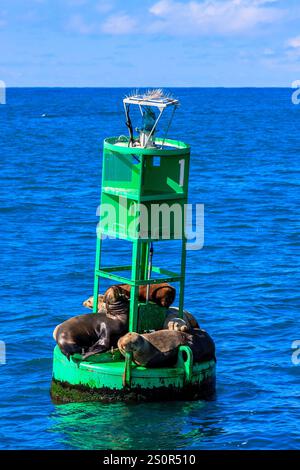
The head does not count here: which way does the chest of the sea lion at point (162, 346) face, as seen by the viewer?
to the viewer's left

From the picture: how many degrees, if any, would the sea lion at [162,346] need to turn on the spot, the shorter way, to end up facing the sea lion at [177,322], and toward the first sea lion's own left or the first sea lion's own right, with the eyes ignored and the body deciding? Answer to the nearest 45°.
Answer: approximately 90° to the first sea lion's own right
